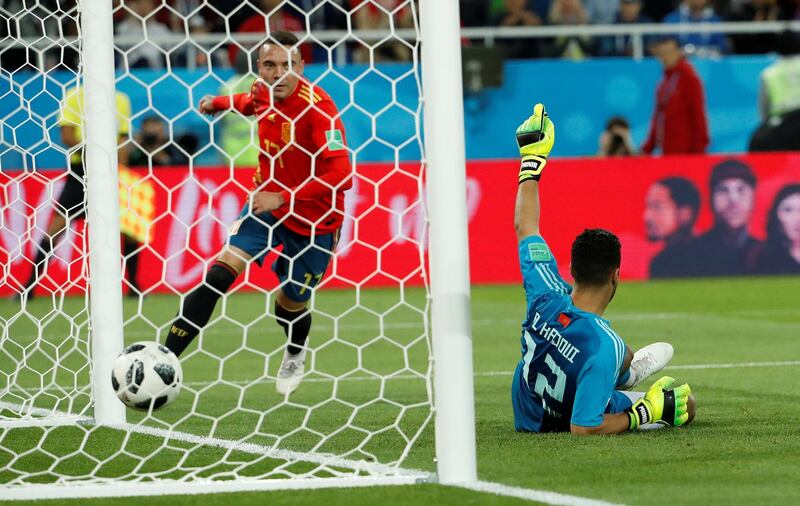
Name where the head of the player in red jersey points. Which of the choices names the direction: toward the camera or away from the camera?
toward the camera

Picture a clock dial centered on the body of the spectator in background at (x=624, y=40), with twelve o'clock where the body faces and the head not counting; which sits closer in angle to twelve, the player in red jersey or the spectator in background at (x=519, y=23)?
the player in red jersey

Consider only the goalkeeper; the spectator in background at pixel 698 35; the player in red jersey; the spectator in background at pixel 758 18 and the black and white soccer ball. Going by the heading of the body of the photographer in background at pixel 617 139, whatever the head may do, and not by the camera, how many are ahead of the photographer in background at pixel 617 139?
3

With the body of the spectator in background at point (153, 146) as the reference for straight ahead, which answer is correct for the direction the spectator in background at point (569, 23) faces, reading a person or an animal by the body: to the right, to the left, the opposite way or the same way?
the same way

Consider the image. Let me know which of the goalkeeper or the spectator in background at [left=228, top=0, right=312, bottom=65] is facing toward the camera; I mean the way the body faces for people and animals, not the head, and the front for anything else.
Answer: the spectator in background

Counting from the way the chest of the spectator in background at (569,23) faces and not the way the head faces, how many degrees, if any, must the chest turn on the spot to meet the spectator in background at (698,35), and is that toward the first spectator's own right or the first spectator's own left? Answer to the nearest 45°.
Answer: approximately 90° to the first spectator's own left

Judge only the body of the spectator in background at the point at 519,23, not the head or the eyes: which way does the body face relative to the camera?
toward the camera

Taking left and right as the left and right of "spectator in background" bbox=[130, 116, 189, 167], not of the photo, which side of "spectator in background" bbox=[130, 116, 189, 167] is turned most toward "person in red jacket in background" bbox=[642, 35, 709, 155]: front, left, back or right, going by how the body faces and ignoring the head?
left

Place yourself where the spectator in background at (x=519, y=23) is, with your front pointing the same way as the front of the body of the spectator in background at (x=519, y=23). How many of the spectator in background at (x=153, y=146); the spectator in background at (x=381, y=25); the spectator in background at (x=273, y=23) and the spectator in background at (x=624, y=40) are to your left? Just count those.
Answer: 1

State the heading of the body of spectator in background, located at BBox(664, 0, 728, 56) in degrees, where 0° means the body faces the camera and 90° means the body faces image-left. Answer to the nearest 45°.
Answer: approximately 0°

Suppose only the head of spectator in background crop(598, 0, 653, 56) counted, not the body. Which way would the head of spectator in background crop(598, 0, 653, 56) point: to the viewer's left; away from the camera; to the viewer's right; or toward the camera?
toward the camera

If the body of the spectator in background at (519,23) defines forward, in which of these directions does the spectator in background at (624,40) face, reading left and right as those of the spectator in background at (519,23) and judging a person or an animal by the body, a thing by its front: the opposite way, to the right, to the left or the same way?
the same way

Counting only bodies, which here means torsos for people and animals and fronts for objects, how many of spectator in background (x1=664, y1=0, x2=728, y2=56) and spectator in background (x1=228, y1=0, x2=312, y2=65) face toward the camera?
2

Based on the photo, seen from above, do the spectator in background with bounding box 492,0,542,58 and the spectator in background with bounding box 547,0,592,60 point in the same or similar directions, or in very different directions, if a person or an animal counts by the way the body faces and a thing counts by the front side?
same or similar directions

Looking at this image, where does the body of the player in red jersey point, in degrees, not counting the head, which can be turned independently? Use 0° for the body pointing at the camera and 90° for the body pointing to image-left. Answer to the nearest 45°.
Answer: approximately 45°

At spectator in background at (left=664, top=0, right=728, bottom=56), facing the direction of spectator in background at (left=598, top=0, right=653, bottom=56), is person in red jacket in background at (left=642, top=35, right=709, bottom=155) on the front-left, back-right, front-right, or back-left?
front-left
